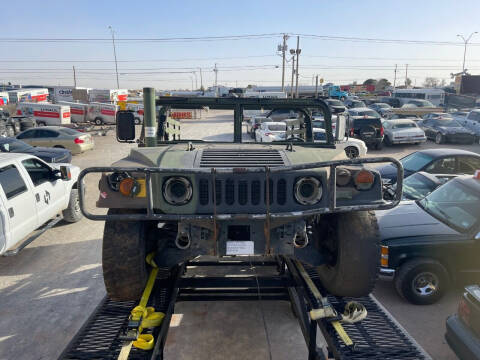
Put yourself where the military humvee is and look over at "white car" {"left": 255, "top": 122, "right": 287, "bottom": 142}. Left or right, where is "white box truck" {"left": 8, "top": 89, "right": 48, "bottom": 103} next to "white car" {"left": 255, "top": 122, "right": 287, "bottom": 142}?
left

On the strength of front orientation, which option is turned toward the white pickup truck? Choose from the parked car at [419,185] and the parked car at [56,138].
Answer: the parked car at [419,185]

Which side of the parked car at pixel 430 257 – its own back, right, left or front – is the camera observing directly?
left

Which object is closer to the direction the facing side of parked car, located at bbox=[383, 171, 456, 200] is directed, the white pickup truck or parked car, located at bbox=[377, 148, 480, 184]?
the white pickup truck

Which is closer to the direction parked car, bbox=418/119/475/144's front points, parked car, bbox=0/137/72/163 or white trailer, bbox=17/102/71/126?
the parked car

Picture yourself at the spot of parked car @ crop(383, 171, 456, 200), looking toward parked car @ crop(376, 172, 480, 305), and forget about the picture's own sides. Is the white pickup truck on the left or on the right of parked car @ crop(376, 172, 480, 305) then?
right

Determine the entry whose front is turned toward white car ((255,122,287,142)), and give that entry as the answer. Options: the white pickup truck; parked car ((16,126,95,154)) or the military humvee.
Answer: the white pickup truck

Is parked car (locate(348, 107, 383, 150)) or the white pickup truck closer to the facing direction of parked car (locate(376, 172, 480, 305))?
the white pickup truck

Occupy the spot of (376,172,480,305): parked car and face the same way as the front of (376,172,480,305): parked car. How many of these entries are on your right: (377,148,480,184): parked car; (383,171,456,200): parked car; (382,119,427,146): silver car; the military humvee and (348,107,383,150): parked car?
4

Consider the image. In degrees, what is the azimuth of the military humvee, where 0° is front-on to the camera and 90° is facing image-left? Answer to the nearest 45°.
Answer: approximately 0°
